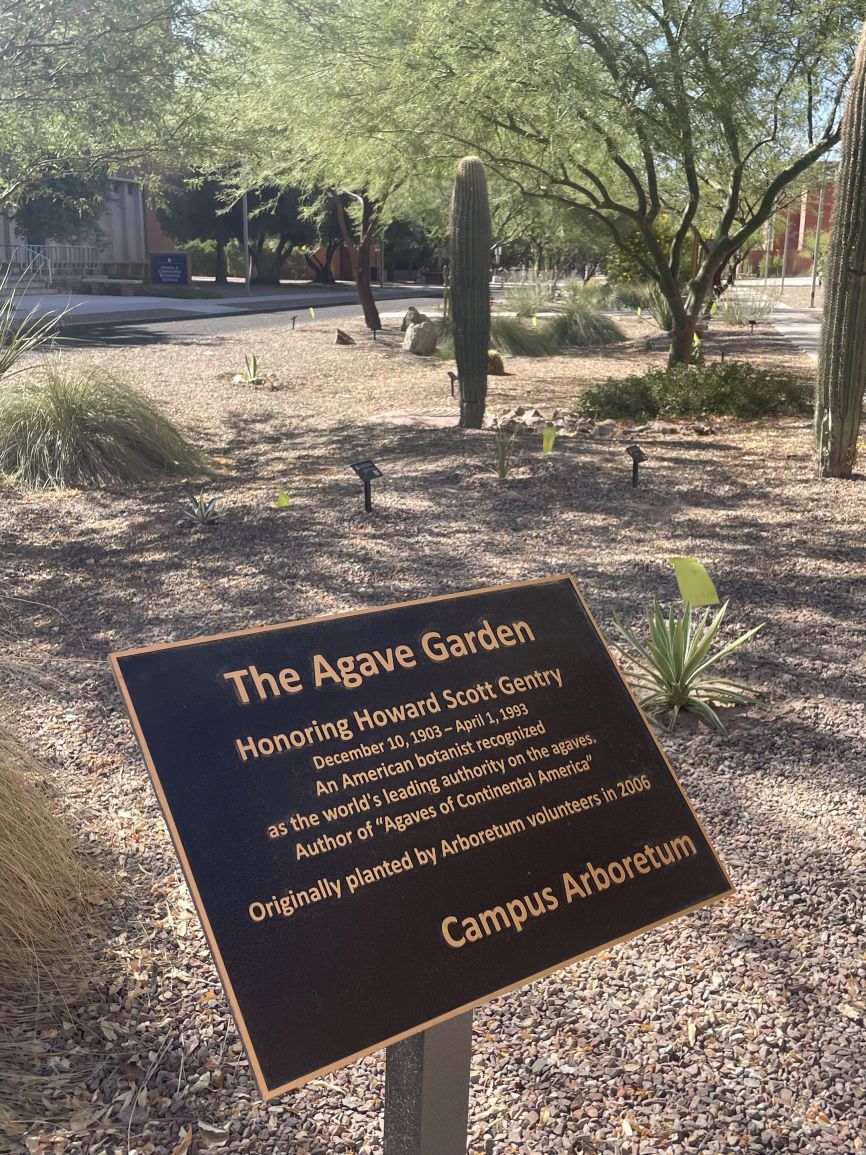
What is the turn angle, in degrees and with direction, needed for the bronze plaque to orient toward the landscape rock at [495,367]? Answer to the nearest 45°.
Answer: approximately 135° to its left

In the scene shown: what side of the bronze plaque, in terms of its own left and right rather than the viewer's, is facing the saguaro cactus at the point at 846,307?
left

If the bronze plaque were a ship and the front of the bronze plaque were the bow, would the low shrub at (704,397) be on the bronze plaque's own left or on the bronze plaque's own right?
on the bronze plaque's own left

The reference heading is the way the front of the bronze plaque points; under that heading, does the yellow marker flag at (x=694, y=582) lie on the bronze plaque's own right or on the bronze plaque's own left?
on the bronze plaque's own left

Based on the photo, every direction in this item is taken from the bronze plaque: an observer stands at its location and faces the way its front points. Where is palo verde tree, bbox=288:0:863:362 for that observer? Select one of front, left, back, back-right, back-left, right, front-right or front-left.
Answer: back-left

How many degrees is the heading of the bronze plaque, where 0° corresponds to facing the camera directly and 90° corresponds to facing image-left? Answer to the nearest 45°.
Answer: approximately 315°

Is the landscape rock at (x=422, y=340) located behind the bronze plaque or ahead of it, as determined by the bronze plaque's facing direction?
behind

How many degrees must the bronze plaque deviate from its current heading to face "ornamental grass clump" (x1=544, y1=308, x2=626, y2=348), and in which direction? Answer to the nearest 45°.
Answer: approximately 135° to its left

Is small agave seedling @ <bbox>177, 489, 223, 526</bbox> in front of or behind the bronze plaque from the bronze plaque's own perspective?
behind

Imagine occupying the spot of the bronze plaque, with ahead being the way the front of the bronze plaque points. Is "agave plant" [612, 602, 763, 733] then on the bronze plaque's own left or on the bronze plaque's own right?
on the bronze plaque's own left
